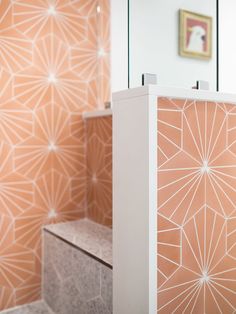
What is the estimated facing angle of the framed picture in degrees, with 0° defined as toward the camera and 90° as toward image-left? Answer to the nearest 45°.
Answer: approximately 315°
